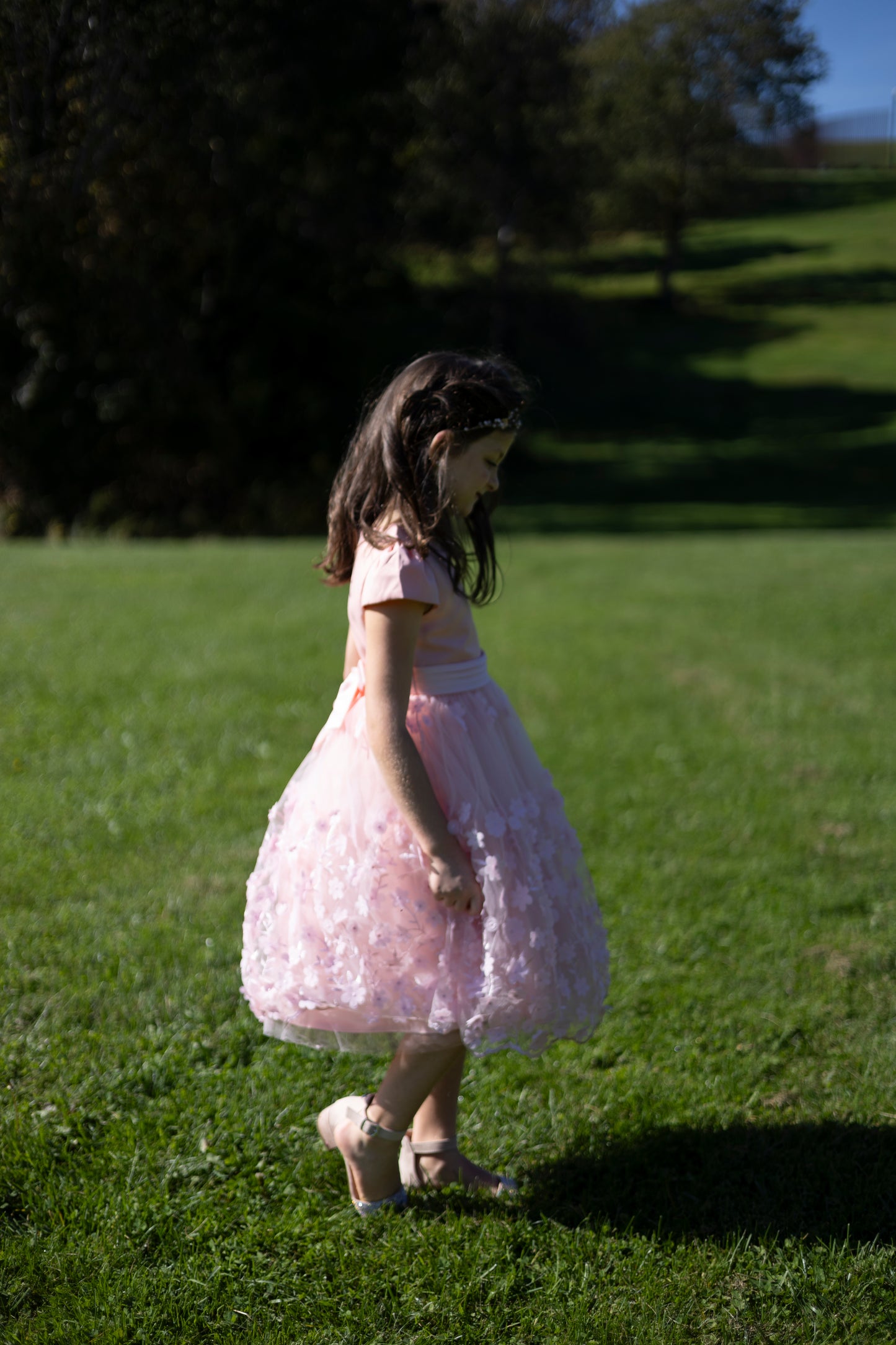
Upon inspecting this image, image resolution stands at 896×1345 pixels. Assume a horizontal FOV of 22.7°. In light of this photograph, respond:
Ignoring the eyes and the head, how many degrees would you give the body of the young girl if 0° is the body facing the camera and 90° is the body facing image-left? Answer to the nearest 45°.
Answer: approximately 270°

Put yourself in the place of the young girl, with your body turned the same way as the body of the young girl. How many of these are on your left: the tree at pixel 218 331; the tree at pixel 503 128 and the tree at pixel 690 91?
3

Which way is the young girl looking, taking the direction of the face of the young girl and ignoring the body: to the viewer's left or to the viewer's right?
to the viewer's right

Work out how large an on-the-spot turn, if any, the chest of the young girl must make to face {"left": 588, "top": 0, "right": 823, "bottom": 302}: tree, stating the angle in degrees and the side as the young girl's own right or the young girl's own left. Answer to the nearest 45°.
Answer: approximately 90° to the young girl's own left

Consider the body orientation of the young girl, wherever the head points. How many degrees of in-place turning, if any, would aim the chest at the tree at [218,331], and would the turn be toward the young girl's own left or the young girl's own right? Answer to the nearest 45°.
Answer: approximately 90° to the young girl's own left

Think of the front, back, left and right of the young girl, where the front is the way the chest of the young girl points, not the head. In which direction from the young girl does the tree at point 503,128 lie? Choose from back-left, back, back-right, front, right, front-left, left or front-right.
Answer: left
